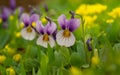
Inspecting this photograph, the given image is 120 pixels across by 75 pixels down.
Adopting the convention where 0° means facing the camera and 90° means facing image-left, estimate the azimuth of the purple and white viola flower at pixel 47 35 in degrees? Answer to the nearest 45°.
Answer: approximately 0°

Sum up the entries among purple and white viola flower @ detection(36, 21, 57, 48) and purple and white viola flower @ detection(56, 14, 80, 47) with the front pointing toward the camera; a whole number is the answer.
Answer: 2

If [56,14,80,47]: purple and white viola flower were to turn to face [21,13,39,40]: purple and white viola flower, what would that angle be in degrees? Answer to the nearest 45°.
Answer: approximately 135° to its right
